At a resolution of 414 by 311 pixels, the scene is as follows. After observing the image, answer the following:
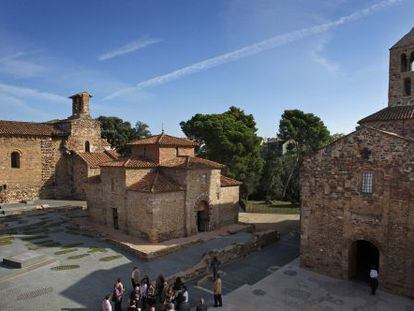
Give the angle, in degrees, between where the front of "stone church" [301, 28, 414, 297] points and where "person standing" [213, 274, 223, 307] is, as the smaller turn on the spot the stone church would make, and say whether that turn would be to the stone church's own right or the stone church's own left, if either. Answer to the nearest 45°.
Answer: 0° — it already faces them

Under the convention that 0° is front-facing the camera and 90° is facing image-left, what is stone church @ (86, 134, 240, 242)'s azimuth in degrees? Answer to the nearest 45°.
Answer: approximately 315°

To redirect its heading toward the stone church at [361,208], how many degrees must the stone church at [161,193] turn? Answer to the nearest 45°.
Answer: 0° — it already faces it

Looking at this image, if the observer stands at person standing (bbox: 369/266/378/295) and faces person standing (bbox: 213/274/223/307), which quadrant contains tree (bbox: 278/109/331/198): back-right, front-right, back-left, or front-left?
back-right

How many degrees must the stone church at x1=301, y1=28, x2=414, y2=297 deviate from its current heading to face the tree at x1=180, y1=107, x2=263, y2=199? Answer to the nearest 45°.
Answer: approximately 90° to its right

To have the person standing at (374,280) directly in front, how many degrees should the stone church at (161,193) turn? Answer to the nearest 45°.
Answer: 0° — it already faces them

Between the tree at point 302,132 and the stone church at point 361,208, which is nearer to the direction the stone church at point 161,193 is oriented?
the stone church

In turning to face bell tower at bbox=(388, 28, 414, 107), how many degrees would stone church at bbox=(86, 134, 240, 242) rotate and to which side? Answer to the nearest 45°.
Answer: approximately 45° to its left

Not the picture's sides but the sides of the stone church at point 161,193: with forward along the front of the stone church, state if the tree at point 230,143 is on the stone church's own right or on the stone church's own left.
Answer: on the stone church's own left

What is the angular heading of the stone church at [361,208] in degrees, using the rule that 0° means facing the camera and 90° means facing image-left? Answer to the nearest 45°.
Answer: approximately 45°
